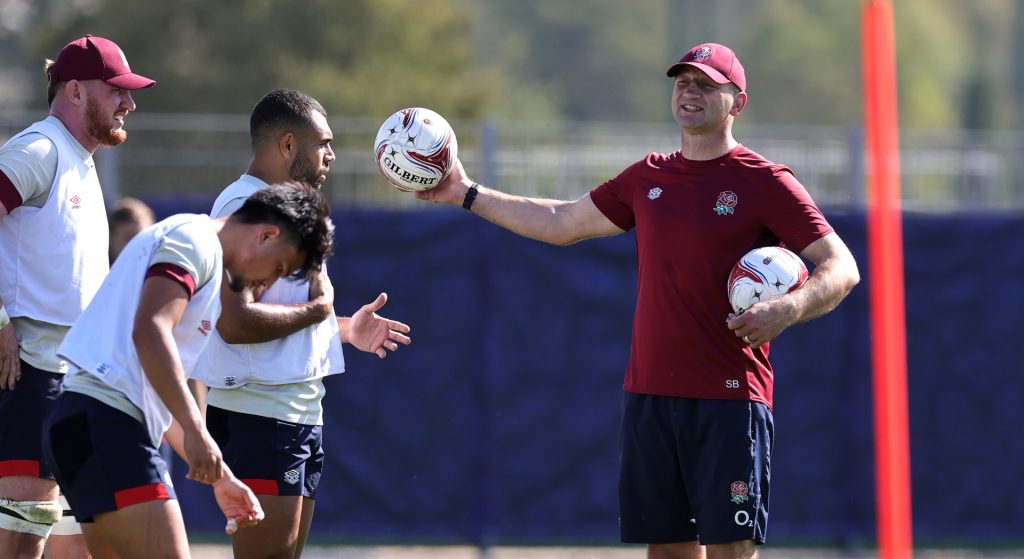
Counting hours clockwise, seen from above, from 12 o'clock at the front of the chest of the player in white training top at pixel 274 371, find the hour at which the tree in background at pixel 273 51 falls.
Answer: The tree in background is roughly at 9 o'clock from the player in white training top.

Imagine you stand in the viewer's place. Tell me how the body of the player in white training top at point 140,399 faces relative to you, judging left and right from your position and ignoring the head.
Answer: facing to the right of the viewer

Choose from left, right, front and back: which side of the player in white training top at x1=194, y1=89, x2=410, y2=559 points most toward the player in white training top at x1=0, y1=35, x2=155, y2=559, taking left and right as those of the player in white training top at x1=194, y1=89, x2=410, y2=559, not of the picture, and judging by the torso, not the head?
back

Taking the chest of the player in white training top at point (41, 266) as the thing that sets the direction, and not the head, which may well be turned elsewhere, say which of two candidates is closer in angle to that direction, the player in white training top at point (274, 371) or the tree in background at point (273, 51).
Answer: the player in white training top

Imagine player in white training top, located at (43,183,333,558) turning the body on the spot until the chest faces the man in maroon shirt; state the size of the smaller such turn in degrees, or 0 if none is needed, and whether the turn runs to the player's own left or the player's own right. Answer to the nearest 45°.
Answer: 0° — they already face them

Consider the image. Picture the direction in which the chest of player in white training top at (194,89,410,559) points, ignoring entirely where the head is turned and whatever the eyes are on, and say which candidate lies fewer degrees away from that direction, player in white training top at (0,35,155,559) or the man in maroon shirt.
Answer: the man in maroon shirt

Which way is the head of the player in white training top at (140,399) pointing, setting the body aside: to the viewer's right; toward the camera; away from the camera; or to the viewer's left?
to the viewer's right

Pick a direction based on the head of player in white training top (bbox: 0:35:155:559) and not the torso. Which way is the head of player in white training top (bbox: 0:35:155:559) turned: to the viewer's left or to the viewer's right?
to the viewer's right

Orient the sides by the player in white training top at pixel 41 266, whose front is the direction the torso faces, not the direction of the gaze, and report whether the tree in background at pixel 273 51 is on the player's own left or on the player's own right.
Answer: on the player's own left
